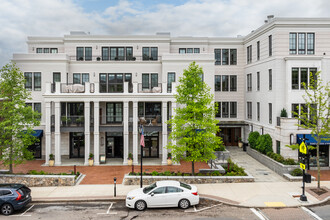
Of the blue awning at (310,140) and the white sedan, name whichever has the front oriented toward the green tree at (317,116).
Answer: the blue awning

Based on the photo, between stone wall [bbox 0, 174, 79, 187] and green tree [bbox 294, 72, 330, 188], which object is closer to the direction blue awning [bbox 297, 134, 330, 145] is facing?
the green tree

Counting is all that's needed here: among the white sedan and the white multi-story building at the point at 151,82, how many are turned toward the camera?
1

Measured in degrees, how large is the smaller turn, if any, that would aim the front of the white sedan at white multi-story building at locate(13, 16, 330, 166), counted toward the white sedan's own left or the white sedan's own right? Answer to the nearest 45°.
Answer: approximately 90° to the white sedan's own right

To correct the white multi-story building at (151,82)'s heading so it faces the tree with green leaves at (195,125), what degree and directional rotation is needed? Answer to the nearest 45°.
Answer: approximately 45° to its left

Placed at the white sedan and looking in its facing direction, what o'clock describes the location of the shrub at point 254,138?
The shrub is roughly at 4 o'clock from the white sedan.

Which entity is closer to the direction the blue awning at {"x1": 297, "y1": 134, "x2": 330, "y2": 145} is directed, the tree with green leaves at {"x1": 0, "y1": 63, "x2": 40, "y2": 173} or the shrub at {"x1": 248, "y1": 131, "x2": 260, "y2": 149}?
the tree with green leaves

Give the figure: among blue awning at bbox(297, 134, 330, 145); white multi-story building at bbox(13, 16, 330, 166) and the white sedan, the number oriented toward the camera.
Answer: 2

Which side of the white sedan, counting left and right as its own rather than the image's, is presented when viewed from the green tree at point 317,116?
back

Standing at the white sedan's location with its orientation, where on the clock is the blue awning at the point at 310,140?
The blue awning is roughly at 5 o'clock from the white sedan.

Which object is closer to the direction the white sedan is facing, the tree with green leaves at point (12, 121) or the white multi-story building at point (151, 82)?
the tree with green leaves

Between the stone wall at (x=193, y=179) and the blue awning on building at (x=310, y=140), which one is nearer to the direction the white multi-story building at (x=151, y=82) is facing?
the stone wall

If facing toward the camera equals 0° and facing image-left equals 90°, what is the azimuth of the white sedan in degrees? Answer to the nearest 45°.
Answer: approximately 90°
